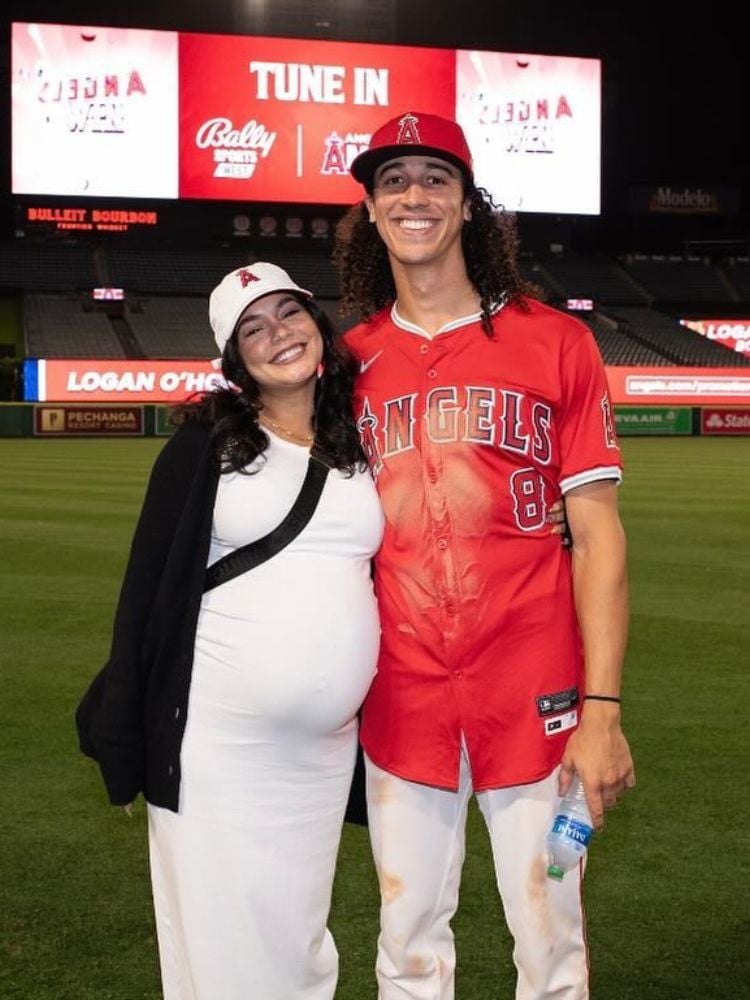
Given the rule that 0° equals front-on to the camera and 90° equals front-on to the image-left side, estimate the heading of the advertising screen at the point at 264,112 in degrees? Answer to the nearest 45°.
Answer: approximately 0°

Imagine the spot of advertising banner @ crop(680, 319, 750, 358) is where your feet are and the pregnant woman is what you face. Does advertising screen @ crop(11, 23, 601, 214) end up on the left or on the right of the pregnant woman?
right

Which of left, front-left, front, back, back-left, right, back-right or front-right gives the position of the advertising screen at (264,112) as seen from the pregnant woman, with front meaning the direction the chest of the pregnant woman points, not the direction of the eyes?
back-left

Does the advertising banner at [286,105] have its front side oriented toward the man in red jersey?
yes

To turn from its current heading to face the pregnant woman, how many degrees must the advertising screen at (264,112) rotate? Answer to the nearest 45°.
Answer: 0° — it already faces them

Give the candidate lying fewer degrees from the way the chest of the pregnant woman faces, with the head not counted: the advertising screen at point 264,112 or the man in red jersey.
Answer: the man in red jersey

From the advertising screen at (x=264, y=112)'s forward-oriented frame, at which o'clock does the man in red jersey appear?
The man in red jersey is roughly at 12 o'clock from the advertising screen.

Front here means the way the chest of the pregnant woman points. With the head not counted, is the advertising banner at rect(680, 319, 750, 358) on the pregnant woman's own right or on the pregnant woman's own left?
on the pregnant woman's own left

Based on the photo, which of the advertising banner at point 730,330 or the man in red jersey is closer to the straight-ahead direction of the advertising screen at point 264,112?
the man in red jersey

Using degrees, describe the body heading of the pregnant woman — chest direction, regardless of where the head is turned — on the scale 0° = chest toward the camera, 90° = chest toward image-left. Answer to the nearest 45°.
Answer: approximately 315°

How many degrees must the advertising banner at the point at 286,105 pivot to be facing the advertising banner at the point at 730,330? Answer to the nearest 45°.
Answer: approximately 90° to its left
